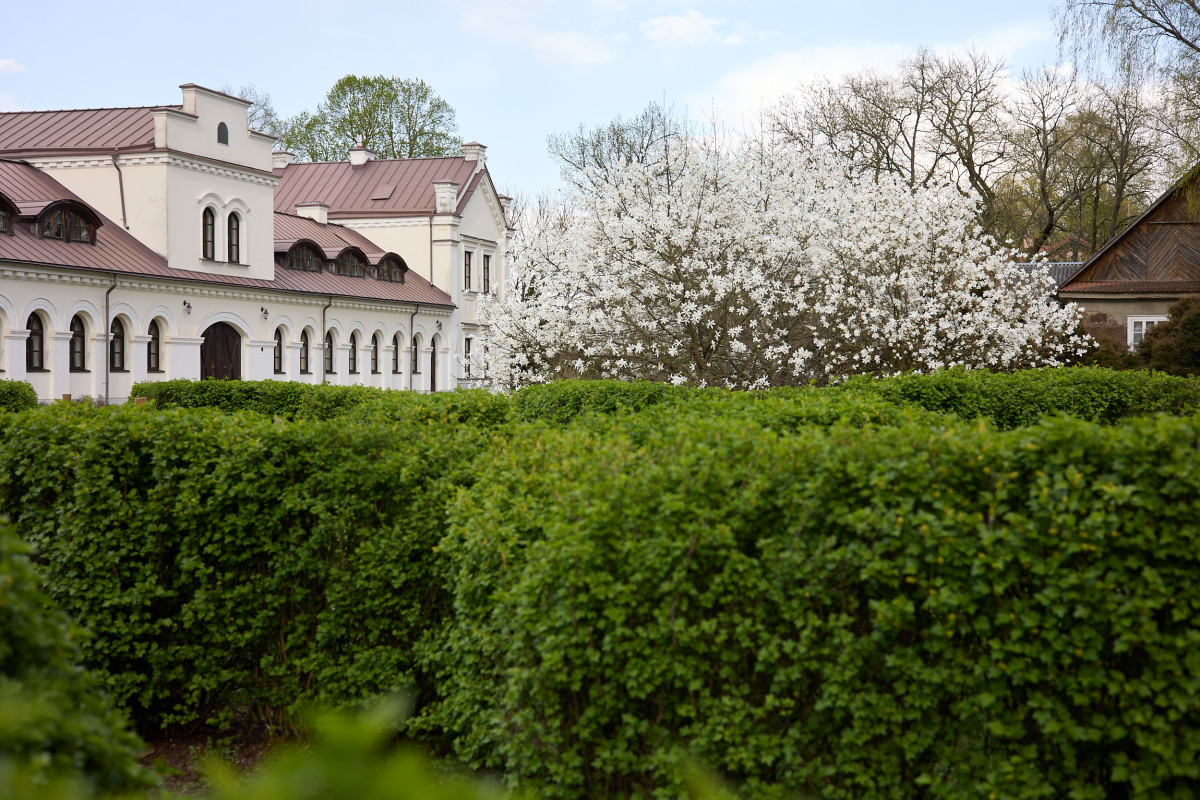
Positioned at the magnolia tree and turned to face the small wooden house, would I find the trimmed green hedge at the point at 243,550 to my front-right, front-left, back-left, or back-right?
back-right

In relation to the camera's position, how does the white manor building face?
facing the viewer and to the right of the viewer

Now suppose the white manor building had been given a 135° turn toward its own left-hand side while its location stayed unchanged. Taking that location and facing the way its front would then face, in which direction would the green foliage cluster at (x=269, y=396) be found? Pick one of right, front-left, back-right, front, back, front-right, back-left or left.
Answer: back

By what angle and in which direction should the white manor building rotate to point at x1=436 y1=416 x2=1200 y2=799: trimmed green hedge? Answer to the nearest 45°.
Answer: approximately 45° to its right

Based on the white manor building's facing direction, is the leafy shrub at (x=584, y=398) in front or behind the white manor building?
in front

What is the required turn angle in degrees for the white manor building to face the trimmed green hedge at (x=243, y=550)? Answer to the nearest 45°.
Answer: approximately 45° to its right

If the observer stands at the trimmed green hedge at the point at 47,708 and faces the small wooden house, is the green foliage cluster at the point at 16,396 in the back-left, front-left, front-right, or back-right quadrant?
front-left

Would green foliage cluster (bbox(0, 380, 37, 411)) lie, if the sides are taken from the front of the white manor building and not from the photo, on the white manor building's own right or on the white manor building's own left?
on the white manor building's own right

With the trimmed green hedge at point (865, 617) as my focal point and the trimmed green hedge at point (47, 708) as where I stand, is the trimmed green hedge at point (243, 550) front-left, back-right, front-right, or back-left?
front-left

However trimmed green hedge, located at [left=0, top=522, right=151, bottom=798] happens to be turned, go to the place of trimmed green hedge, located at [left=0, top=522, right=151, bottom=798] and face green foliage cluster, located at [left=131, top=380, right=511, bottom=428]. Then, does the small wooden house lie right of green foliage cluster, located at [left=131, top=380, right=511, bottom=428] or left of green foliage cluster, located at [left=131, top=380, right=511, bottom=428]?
right
